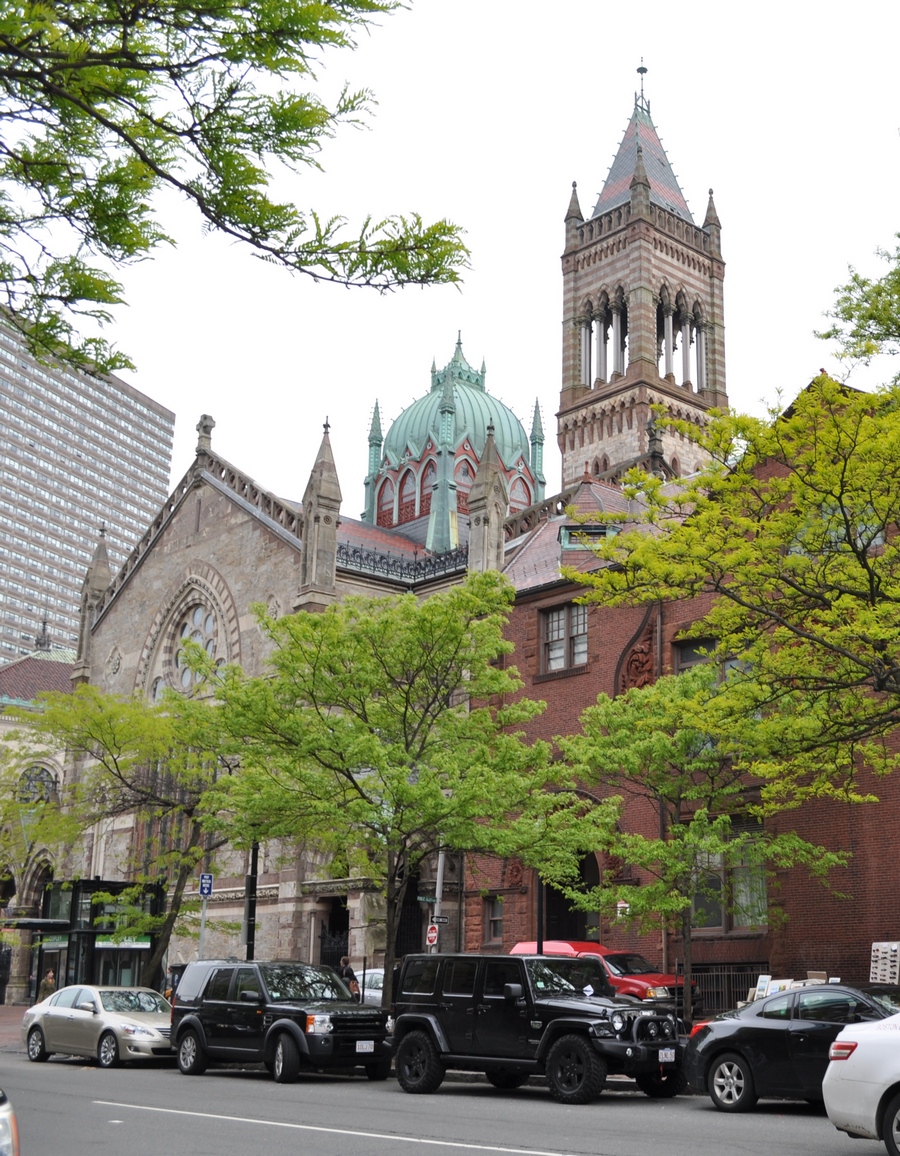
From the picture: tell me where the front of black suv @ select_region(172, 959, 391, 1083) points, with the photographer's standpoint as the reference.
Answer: facing the viewer and to the right of the viewer

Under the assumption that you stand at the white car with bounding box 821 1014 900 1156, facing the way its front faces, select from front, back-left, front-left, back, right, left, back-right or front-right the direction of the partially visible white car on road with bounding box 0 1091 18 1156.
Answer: back-right

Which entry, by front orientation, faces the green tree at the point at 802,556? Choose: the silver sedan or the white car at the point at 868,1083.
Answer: the silver sedan

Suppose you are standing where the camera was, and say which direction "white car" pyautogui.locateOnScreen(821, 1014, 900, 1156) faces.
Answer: facing to the right of the viewer

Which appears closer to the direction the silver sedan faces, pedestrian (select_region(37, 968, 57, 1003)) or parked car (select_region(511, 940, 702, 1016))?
the parked car

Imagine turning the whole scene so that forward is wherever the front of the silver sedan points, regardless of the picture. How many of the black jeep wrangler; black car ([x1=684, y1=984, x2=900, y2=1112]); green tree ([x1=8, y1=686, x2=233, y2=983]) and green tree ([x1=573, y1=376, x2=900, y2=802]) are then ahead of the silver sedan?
3

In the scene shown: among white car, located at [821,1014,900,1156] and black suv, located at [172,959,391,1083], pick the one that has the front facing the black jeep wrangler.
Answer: the black suv

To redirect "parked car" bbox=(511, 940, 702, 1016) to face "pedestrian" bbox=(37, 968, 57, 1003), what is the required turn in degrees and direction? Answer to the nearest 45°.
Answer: approximately 180°

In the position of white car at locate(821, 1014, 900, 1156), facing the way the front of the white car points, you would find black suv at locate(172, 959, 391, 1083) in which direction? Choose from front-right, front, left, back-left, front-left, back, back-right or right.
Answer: back-left

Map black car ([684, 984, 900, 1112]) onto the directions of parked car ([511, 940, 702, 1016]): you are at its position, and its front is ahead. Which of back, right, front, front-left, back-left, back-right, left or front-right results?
front-right
